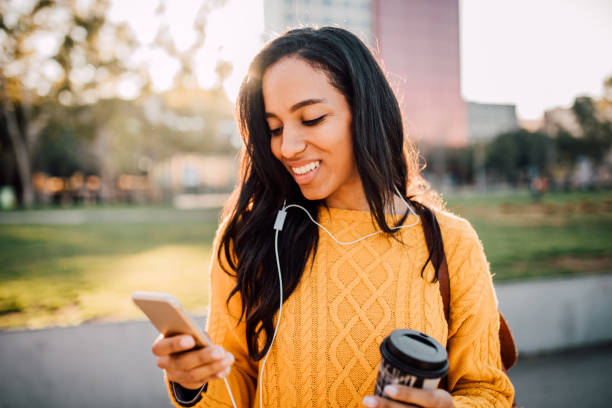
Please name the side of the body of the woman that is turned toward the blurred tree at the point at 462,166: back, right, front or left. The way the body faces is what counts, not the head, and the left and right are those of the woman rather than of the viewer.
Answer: back

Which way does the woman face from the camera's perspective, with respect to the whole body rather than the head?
toward the camera

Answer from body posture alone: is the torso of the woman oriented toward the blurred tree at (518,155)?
no

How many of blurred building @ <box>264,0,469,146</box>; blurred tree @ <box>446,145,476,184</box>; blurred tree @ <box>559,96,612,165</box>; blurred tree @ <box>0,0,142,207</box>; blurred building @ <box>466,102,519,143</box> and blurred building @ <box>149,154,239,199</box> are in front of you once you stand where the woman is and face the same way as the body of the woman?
0

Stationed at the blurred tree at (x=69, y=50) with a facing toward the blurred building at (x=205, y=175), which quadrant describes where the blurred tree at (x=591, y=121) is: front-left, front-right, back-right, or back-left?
front-right

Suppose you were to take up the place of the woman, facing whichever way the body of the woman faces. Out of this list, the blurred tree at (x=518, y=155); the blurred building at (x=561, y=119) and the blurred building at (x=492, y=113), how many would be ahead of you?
0

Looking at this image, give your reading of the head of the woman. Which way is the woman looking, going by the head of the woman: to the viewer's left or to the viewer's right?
to the viewer's left

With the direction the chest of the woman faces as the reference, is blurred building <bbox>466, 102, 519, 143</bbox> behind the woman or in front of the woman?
behind

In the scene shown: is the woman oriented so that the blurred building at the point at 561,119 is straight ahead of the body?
no

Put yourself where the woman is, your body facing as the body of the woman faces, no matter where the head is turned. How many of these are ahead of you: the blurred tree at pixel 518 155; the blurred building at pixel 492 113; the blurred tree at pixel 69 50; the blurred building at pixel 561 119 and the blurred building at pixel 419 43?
0

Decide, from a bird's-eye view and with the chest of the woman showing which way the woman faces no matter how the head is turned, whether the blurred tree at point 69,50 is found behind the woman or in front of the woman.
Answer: behind

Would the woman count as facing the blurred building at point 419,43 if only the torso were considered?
no
